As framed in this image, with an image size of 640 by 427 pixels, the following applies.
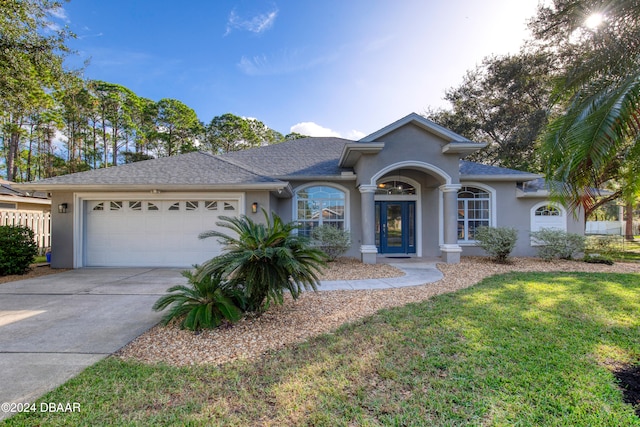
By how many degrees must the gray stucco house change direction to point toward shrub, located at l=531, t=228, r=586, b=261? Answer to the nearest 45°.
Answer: approximately 90° to its left

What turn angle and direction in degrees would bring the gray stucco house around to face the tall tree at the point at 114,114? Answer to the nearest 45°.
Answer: approximately 135° to its right

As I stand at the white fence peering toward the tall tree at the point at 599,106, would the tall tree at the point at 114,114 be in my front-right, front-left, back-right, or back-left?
back-left

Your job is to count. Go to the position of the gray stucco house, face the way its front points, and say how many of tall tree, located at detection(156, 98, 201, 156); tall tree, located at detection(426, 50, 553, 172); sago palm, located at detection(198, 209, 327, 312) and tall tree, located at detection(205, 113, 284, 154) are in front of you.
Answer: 1

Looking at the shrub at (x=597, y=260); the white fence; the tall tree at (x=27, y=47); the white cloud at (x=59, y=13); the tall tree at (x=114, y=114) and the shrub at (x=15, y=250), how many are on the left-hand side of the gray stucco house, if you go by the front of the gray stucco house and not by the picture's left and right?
1

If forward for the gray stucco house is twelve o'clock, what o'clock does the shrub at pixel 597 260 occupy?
The shrub is roughly at 9 o'clock from the gray stucco house.

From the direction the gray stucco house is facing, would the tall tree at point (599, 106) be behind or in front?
in front

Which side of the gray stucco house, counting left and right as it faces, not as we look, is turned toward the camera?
front

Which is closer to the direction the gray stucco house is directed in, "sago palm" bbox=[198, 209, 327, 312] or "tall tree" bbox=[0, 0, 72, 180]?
the sago palm

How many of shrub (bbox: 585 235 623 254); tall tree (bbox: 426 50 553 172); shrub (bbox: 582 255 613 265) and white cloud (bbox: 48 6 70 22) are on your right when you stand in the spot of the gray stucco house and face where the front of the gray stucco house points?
1

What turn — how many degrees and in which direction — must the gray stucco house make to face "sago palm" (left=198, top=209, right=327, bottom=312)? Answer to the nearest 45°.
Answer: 0° — it already faces it

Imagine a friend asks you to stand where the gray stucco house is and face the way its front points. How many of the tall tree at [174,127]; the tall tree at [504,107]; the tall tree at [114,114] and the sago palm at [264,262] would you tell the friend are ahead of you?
1
